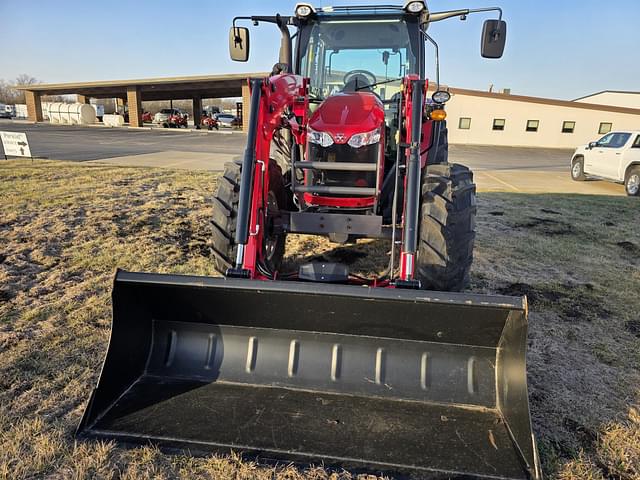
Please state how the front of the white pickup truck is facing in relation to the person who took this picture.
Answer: facing away from the viewer and to the left of the viewer

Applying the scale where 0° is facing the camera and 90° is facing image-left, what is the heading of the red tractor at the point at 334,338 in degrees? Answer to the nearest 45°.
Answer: approximately 0°

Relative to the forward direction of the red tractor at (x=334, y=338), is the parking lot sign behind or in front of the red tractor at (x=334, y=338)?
behind

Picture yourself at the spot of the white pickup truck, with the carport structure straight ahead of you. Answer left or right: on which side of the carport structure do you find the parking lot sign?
left

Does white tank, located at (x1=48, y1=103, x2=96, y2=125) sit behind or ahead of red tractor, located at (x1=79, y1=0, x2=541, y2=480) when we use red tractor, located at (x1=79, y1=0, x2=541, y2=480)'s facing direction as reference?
behind
